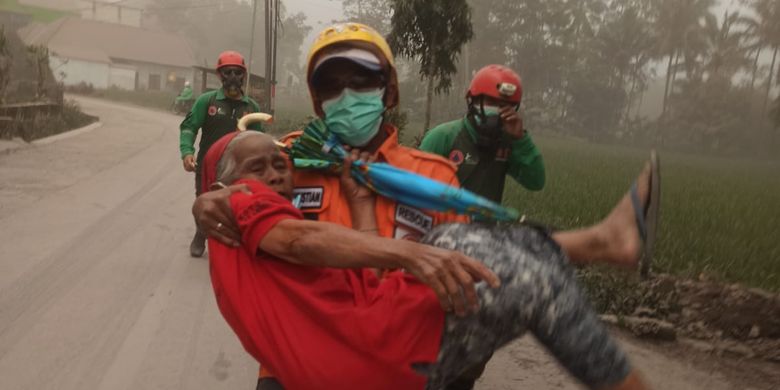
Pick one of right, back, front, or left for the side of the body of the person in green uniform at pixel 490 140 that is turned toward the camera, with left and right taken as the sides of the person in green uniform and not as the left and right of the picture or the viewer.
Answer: front

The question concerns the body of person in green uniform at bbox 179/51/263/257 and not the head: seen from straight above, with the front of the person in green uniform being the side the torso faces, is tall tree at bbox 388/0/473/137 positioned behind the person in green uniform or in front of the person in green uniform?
behind

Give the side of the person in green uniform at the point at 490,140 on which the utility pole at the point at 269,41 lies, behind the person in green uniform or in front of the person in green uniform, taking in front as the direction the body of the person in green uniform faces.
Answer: behind

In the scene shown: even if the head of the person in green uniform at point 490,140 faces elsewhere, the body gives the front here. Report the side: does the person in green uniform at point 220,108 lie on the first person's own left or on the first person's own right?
on the first person's own right

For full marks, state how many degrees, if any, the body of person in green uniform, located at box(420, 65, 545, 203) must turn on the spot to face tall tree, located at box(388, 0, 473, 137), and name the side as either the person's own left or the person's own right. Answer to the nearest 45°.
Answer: approximately 180°

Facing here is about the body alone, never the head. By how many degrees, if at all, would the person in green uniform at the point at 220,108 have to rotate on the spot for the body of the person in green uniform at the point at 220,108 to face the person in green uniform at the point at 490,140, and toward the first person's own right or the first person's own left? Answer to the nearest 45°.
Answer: approximately 45° to the first person's own left

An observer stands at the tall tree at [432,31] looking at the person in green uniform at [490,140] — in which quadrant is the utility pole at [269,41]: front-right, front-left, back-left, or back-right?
back-right

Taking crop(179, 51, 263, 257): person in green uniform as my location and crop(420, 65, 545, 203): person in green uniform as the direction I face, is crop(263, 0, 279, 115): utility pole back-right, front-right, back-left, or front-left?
back-left

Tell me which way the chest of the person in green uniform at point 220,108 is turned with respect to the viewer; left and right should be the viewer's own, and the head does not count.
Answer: facing the viewer

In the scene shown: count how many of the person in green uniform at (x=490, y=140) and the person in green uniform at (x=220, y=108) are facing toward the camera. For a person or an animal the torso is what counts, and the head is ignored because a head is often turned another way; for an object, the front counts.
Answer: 2

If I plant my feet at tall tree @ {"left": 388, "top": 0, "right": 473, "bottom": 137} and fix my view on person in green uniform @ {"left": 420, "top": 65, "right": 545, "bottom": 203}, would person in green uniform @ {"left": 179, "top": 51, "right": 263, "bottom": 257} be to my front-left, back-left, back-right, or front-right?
front-right

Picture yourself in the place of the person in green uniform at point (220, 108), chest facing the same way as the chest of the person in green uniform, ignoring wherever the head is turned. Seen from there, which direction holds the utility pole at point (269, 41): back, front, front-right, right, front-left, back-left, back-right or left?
back
